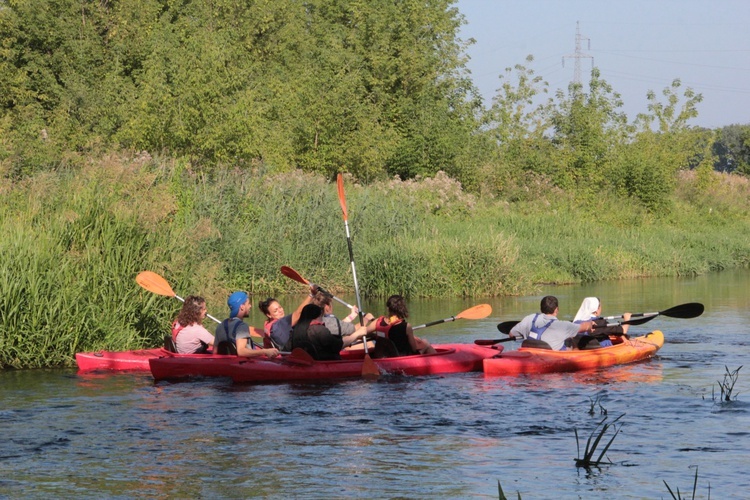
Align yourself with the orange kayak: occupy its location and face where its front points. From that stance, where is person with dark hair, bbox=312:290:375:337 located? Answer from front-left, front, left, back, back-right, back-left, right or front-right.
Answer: back

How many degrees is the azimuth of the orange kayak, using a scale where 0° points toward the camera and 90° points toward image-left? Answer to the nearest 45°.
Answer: approximately 270°

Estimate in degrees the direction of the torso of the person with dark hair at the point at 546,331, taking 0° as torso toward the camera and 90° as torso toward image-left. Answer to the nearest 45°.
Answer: approximately 225°

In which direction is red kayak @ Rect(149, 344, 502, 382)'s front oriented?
to the viewer's right

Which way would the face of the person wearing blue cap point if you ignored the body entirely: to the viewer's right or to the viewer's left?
to the viewer's right

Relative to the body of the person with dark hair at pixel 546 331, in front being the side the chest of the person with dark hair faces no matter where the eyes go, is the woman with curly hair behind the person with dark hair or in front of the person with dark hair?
behind

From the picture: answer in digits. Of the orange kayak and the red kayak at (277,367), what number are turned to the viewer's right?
2

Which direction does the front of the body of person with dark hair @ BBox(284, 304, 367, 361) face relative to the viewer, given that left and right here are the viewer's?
facing away from the viewer and to the right of the viewer

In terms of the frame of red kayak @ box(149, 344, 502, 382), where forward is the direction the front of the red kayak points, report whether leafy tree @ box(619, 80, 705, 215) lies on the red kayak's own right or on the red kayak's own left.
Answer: on the red kayak's own left
